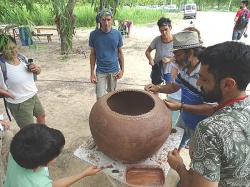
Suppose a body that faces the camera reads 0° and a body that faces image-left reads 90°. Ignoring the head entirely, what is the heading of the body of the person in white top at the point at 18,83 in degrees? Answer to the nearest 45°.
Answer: approximately 315°

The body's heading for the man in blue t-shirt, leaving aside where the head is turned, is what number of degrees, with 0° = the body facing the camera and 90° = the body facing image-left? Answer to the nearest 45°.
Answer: approximately 0°

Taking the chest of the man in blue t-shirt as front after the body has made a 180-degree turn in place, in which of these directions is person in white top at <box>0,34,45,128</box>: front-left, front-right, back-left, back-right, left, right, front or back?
back-left

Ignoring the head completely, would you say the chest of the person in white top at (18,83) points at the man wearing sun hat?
yes

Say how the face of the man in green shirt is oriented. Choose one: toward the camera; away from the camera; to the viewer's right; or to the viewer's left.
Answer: to the viewer's left

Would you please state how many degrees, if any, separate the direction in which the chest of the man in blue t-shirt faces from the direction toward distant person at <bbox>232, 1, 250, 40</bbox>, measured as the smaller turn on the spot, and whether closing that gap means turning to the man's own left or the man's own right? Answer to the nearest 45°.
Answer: approximately 135° to the man's own left

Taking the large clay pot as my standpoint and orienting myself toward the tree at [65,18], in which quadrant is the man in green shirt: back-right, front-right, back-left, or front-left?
back-right
